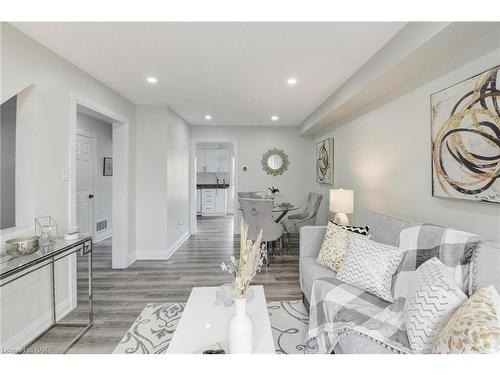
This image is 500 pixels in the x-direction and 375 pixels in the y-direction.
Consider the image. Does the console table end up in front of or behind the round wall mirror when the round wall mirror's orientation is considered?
in front

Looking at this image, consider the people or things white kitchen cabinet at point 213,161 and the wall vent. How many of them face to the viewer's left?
0

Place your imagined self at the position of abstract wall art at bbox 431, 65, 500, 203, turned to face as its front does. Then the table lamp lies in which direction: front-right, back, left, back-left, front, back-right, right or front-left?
right

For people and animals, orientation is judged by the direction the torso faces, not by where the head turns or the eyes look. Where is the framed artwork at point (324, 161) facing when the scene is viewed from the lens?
facing to the left of the viewer

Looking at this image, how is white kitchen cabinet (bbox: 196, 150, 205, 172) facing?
toward the camera

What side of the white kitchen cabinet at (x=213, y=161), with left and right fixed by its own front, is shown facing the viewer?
front

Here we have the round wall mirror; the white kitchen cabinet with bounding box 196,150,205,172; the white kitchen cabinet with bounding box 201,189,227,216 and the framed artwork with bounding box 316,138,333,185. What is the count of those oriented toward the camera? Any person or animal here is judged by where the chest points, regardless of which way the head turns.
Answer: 3

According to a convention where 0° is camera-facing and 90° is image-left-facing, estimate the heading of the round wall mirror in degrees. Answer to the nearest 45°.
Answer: approximately 0°

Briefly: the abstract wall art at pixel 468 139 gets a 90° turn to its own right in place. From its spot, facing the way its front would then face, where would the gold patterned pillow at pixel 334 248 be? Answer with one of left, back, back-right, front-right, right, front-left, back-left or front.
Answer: front-left

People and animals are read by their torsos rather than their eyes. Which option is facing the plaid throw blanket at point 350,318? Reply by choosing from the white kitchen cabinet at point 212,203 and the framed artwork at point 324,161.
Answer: the white kitchen cabinet

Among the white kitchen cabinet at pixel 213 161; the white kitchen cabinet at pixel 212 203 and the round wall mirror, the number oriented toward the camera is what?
3

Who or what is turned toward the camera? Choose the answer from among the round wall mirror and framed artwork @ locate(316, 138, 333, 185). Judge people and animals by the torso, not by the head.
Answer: the round wall mirror

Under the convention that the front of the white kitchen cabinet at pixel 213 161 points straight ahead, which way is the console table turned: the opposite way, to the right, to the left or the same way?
to the left

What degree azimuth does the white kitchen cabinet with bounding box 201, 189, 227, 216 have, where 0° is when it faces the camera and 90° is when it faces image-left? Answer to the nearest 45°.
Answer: approximately 0°

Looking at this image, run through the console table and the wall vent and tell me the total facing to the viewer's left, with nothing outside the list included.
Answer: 0

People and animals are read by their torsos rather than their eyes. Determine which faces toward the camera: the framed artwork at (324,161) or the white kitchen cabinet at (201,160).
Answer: the white kitchen cabinet

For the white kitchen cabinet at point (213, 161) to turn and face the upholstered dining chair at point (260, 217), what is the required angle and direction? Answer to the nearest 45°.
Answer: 0° — it already faces it
